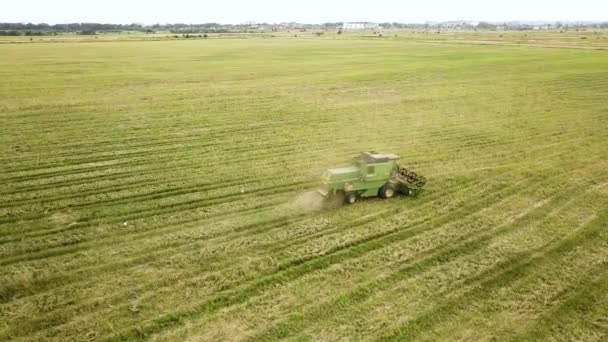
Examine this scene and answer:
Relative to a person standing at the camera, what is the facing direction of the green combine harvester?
facing away from the viewer and to the right of the viewer
